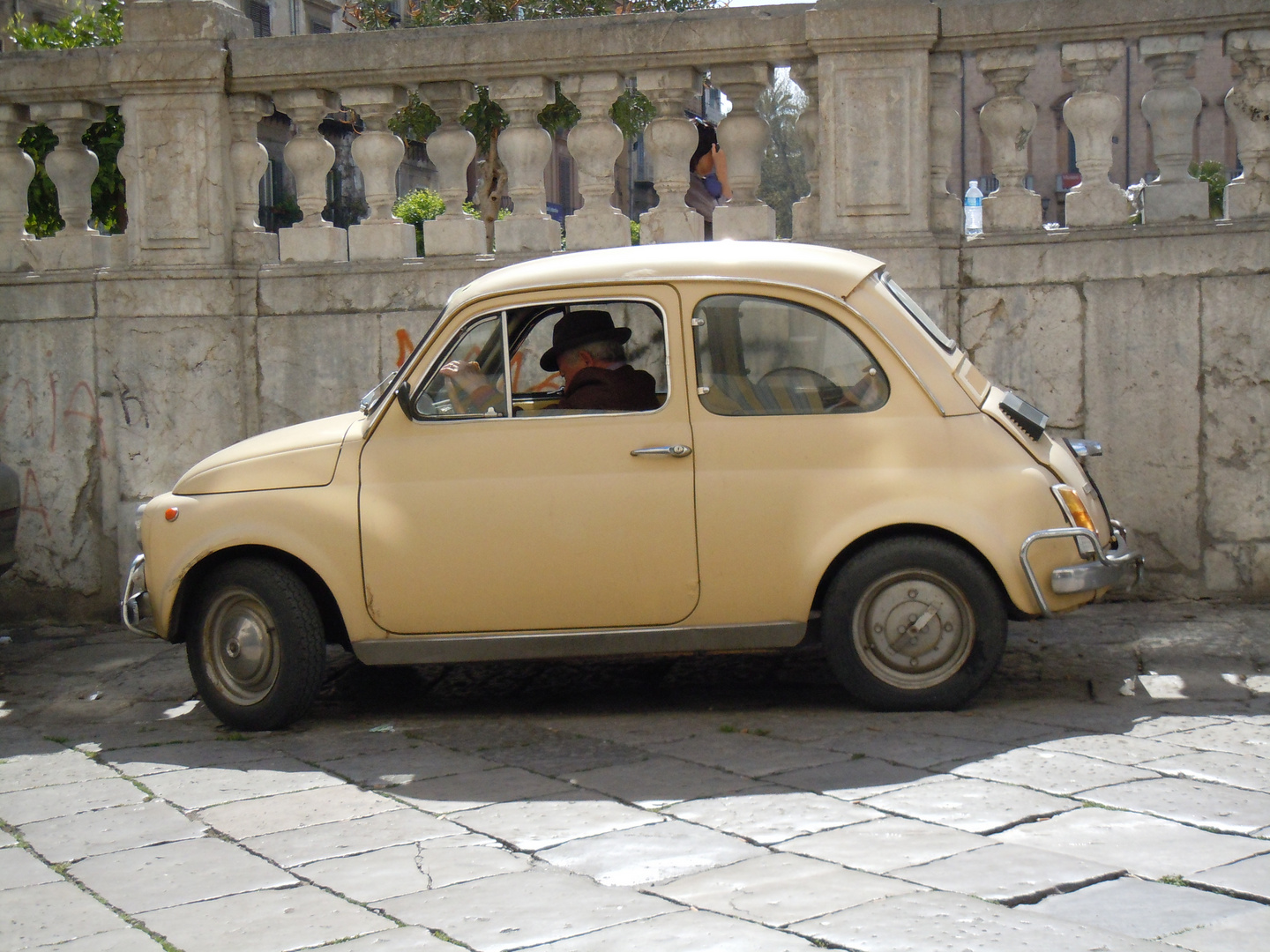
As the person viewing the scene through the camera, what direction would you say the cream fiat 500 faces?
facing to the left of the viewer

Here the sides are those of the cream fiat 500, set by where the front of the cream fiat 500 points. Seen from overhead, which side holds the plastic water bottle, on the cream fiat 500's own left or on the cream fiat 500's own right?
on the cream fiat 500's own right

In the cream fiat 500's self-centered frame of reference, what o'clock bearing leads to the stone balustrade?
The stone balustrade is roughly at 3 o'clock from the cream fiat 500.

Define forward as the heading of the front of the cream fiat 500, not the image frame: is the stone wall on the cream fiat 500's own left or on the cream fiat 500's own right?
on the cream fiat 500's own right
